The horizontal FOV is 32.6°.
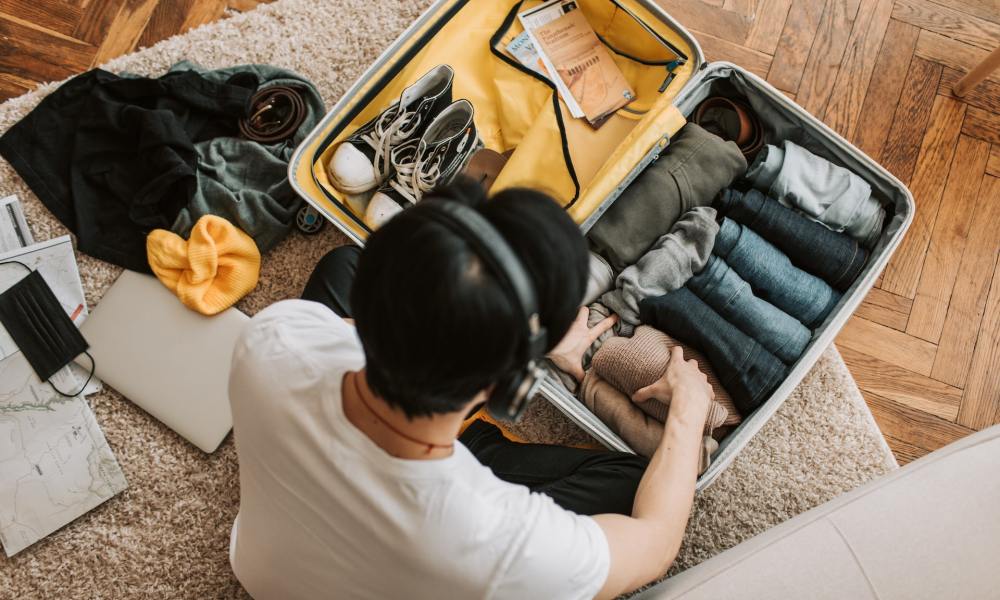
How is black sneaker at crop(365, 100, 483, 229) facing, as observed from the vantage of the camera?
facing the viewer and to the left of the viewer

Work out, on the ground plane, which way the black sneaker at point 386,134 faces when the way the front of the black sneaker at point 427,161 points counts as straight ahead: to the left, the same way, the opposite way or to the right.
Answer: the same way

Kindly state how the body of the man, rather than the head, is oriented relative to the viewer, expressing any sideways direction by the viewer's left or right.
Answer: facing away from the viewer and to the right of the viewer

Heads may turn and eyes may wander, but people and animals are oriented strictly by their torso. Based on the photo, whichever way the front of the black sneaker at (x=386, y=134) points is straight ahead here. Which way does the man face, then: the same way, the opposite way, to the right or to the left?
the opposite way

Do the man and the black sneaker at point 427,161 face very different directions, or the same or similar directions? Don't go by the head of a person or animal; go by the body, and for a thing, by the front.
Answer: very different directions
